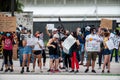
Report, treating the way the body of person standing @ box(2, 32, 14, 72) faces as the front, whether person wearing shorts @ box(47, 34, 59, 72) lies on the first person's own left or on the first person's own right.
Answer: on the first person's own left

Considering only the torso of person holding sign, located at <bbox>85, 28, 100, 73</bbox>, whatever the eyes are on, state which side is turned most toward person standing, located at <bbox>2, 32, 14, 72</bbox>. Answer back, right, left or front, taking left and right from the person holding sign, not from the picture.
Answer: right

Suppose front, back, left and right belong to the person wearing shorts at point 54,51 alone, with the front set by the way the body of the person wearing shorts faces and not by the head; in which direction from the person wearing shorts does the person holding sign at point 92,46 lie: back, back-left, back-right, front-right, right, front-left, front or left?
front-left

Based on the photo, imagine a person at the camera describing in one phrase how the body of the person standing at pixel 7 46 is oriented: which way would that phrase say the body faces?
toward the camera

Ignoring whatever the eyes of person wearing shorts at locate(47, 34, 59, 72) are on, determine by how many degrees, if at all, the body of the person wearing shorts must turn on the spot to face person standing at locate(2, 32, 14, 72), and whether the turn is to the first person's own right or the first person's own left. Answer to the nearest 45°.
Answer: approximately 135° to the first person's own right

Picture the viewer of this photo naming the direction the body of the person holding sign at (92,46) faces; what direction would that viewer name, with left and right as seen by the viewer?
facing the viewer

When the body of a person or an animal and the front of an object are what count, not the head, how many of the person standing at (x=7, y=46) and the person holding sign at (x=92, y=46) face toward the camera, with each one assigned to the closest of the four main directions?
2

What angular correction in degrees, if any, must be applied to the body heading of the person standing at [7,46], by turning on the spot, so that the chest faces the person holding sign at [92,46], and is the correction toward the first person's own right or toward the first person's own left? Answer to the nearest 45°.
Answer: approximately 90° to the first person's own left
